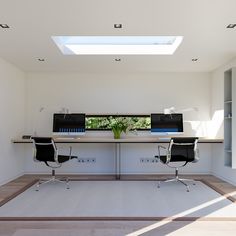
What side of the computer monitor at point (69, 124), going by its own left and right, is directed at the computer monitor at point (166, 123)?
left

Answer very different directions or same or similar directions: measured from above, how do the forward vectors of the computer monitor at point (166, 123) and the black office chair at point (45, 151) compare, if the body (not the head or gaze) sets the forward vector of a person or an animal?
very different directions

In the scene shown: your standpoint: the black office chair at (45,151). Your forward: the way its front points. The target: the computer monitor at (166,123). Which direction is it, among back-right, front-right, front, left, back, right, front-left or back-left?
front-right

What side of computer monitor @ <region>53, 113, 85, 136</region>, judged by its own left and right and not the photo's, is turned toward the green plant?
left

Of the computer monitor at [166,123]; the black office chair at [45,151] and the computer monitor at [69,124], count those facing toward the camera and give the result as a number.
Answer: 2

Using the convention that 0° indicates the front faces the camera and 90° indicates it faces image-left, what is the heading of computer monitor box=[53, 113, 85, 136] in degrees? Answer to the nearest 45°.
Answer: approximately 0°

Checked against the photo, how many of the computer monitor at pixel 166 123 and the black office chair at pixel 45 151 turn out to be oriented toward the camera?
1

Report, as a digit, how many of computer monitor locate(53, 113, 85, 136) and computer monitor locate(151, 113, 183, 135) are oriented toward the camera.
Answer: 2

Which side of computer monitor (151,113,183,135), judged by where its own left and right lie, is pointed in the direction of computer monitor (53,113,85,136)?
right
